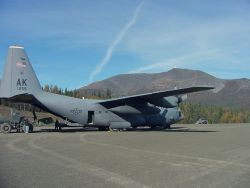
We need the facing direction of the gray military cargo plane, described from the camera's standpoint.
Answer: facing away from the viewer and to the right of the viewer
